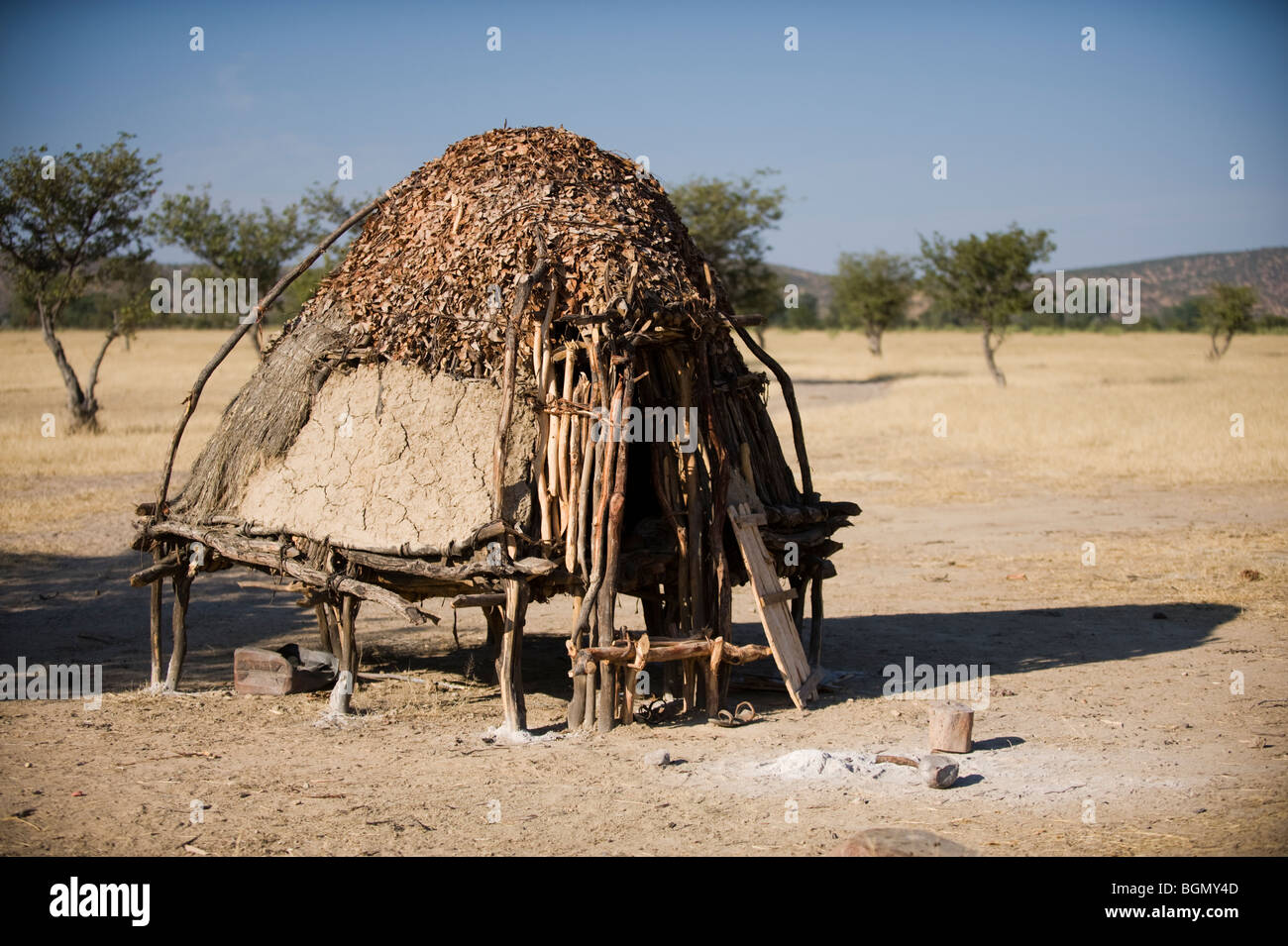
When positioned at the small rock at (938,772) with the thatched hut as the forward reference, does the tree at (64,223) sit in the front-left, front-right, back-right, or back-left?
front-right

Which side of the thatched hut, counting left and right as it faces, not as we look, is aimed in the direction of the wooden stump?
front

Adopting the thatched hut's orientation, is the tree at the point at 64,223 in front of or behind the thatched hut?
behind

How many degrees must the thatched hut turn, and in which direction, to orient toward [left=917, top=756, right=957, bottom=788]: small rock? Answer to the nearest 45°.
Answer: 0° — it already faces it

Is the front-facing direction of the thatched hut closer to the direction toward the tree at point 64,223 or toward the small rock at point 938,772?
the small rock

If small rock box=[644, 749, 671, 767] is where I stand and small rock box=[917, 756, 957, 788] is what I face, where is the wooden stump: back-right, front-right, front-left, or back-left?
front-left

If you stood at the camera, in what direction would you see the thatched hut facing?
facing the viewer and to the right of the viewer

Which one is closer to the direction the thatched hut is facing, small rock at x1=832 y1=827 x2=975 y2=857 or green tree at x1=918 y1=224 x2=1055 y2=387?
the small rock

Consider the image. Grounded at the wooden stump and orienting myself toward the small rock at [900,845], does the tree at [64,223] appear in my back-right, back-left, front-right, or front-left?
back-right

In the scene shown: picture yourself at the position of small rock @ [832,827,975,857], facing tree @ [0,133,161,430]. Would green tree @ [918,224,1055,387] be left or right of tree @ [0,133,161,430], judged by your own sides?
right

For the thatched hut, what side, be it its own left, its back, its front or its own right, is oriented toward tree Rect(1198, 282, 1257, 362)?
left

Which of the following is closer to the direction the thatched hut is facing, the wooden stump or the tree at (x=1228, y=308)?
the wooden stump
